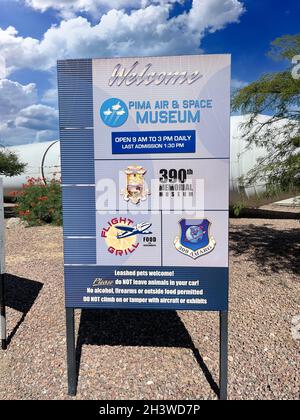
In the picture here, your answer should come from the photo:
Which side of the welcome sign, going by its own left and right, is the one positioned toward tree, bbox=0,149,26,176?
back

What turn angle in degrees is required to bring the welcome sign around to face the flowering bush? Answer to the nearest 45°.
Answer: approximately 180°

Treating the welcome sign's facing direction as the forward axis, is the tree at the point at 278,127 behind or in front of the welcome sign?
behind

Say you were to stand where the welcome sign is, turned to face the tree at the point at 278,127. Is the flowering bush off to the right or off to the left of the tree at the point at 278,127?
left

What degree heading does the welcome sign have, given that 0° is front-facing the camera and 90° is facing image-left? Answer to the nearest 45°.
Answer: approximately 0°

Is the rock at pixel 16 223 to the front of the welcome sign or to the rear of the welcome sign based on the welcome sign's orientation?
to the rear
